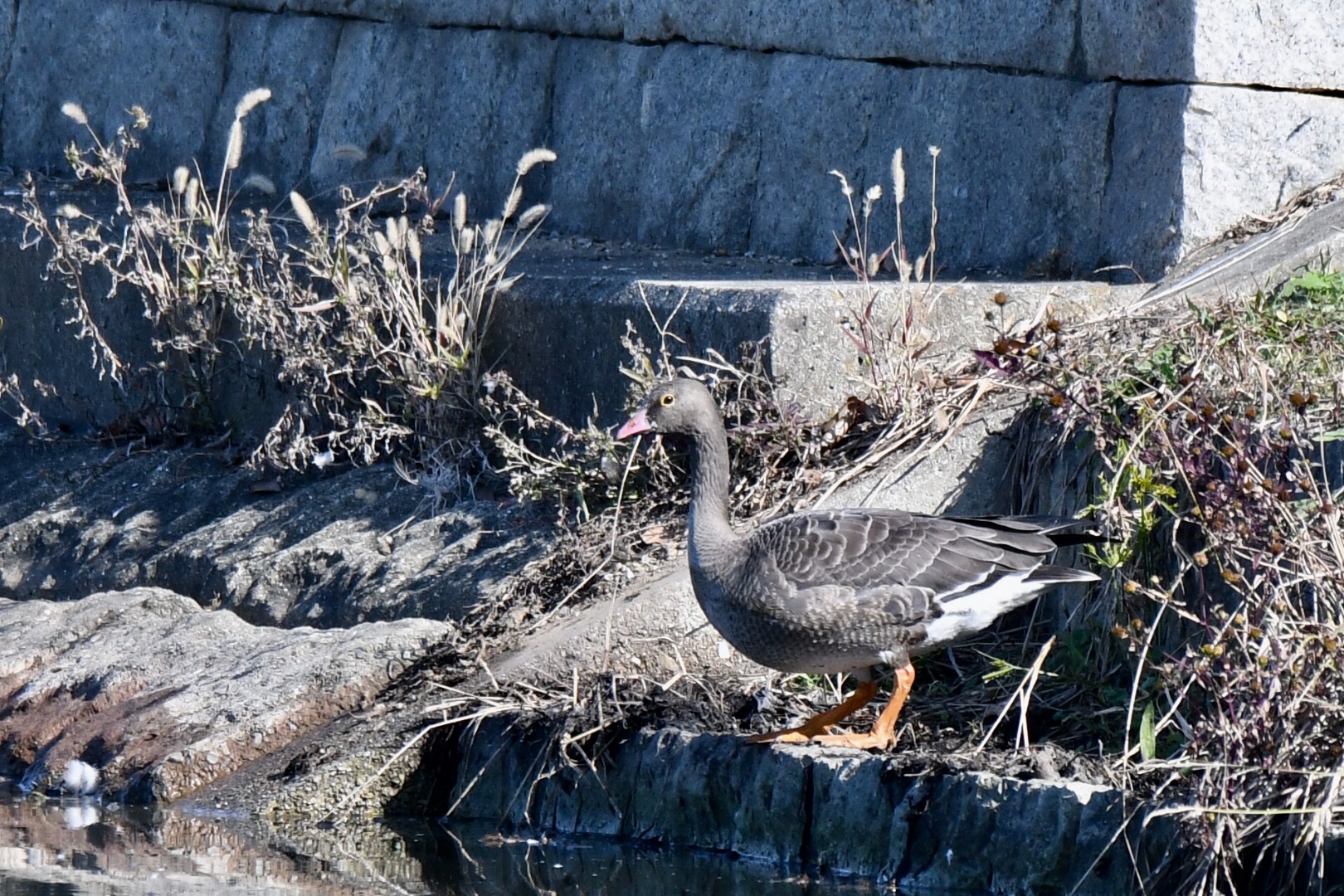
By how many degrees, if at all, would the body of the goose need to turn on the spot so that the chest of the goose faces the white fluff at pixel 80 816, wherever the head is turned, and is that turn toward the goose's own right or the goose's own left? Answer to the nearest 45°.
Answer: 0° — it already faces it

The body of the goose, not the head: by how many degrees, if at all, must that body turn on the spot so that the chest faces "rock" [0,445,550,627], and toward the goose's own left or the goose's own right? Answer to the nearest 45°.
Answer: approximately 45° to the goose's own right

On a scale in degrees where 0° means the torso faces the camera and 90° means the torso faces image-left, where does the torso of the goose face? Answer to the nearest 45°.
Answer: approximately 90°

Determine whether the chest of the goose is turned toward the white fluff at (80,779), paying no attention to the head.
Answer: yes

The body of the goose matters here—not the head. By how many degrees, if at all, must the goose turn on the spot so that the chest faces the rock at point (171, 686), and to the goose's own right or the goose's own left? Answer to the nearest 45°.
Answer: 0° — it already faces it
